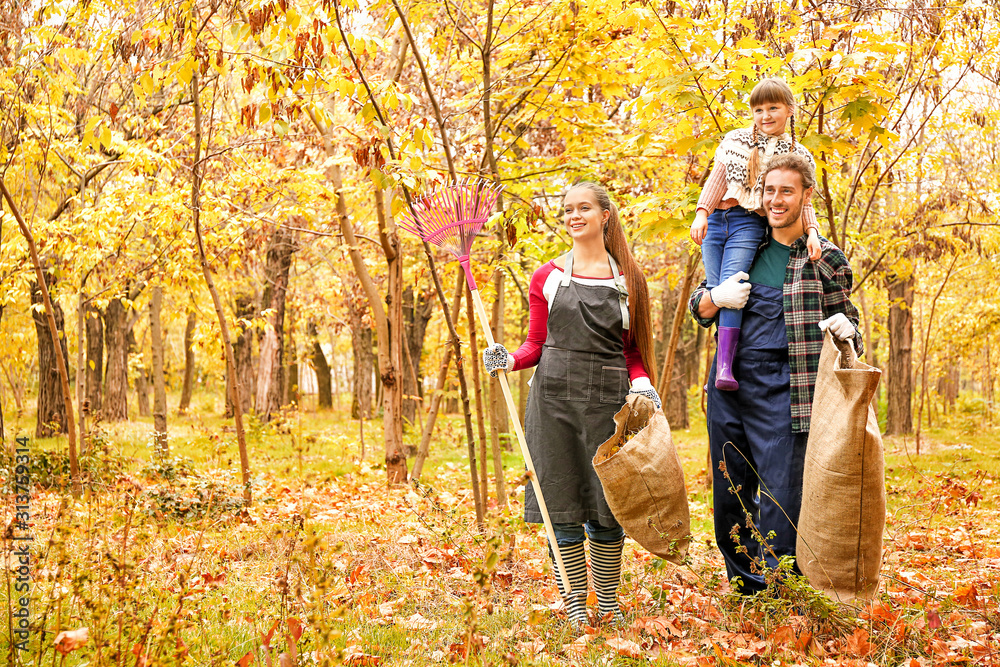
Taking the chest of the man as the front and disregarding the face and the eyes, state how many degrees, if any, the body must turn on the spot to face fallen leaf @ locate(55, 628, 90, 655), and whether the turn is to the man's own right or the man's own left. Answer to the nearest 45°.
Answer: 0° — they already face it

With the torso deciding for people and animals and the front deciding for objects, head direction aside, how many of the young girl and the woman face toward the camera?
2

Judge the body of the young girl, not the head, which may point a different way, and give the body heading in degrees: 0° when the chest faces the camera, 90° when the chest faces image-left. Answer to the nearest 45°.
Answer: approximately 0°

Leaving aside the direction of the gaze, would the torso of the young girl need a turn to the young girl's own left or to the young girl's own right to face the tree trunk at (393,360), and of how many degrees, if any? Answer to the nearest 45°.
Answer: approximately 135° to the young girl's own right
